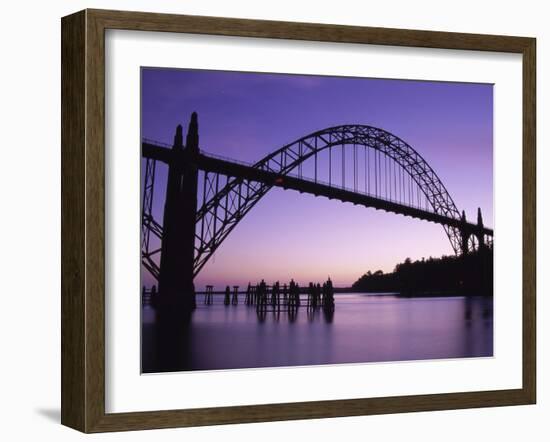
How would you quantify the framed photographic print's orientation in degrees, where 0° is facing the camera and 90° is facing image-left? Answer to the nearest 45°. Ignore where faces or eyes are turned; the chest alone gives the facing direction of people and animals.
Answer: approximately 315°
